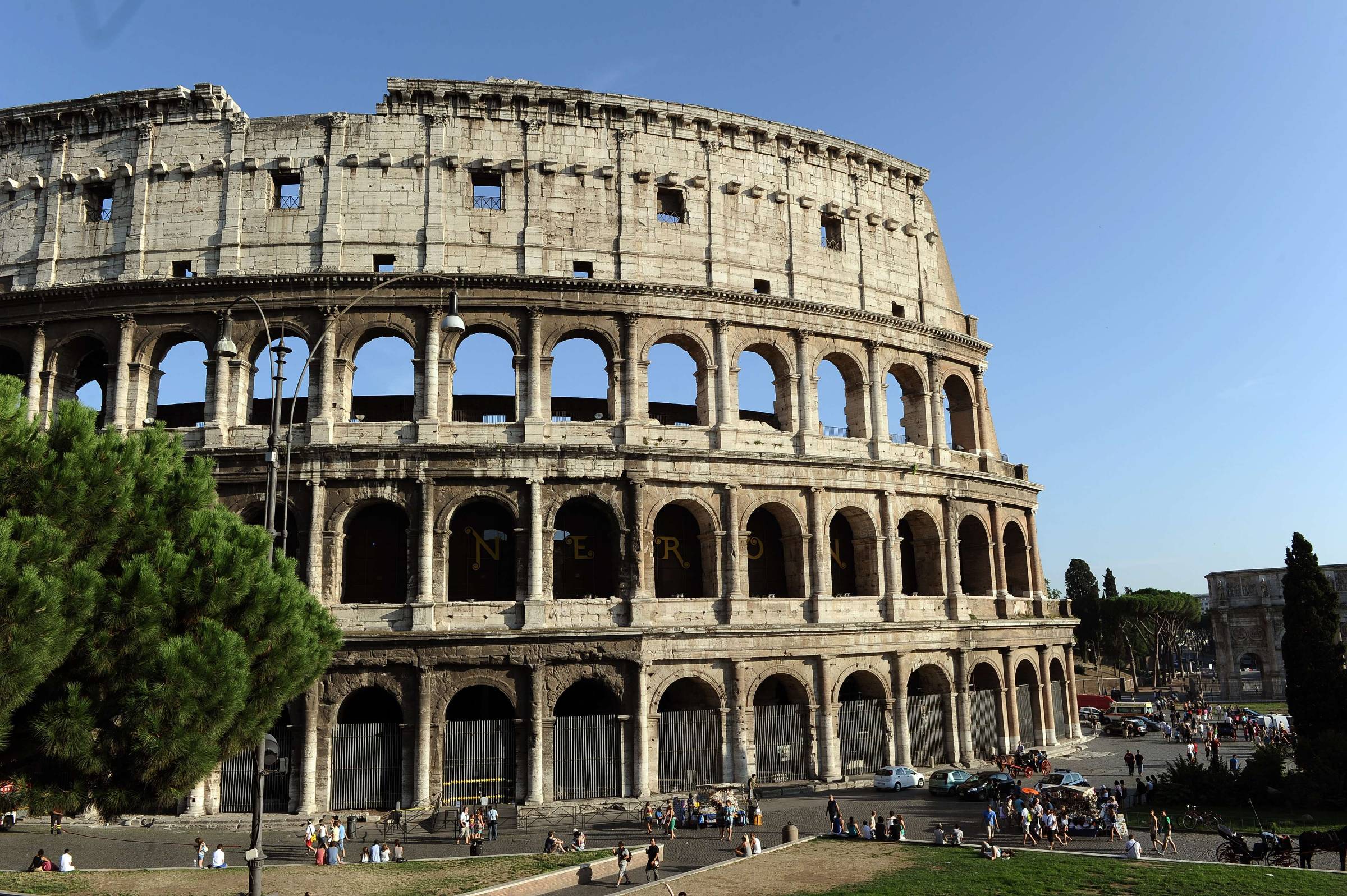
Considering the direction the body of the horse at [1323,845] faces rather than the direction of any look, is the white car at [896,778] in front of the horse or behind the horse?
behind

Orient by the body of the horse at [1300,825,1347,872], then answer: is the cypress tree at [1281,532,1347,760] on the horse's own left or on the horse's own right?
on the horse's own left

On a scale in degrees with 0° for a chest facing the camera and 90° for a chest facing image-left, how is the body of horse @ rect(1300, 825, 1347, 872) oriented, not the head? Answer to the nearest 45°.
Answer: approximately 270°

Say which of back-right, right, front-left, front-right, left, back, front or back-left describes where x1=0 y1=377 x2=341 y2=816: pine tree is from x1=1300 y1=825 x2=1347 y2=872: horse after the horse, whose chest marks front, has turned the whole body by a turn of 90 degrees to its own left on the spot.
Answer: back-left

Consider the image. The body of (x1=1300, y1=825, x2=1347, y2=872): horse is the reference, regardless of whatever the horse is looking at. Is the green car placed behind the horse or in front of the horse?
behind

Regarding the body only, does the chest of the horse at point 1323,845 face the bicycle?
no
